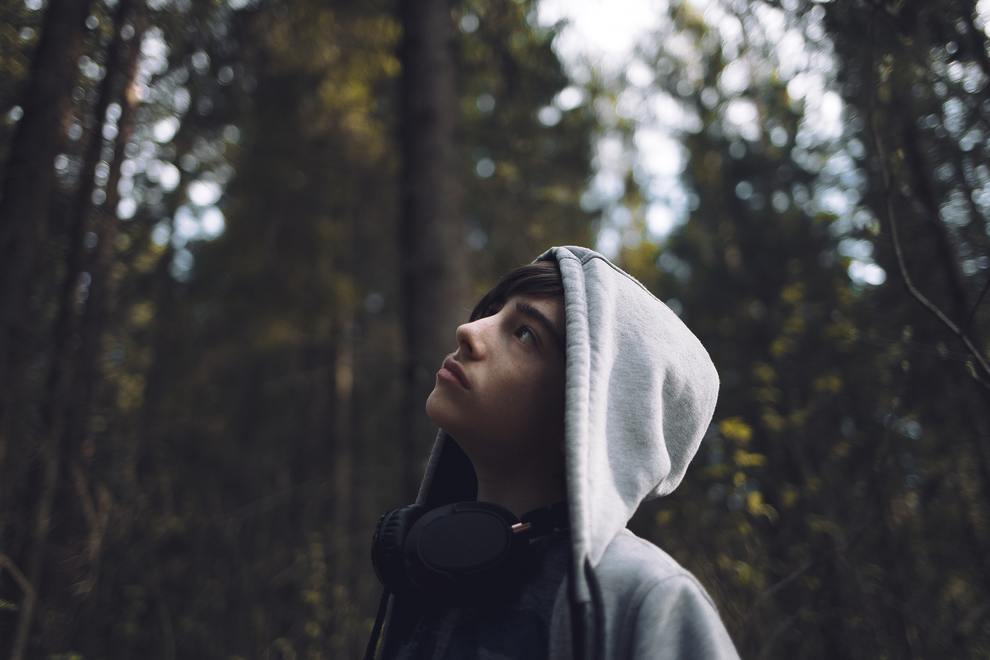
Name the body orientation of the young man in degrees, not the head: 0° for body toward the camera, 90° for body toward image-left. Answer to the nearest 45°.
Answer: approximately 45°
